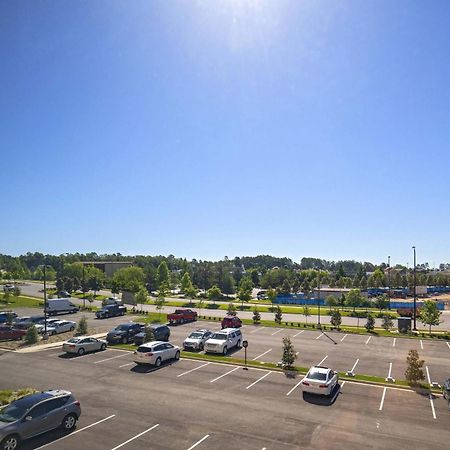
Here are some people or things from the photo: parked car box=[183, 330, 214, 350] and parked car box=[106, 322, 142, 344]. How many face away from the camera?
0

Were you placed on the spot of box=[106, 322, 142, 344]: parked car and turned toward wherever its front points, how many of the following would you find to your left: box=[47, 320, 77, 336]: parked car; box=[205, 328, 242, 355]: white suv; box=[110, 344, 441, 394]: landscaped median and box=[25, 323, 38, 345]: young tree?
2

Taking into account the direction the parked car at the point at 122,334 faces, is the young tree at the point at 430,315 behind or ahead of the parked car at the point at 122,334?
behind

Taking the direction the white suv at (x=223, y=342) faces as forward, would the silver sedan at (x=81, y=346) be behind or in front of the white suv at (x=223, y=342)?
in front

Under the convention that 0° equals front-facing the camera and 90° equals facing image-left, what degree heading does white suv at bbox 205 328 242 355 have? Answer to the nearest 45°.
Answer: approximately 45°

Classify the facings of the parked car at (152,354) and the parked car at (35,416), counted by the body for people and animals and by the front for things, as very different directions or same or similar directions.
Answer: very different directions

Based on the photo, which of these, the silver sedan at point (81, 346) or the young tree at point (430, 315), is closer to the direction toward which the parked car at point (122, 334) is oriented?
the silver sedan

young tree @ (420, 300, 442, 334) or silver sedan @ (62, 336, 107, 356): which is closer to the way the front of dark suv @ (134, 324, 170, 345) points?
the silver sedan

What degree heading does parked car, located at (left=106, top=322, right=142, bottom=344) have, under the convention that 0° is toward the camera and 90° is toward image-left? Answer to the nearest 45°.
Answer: approximately 45°
